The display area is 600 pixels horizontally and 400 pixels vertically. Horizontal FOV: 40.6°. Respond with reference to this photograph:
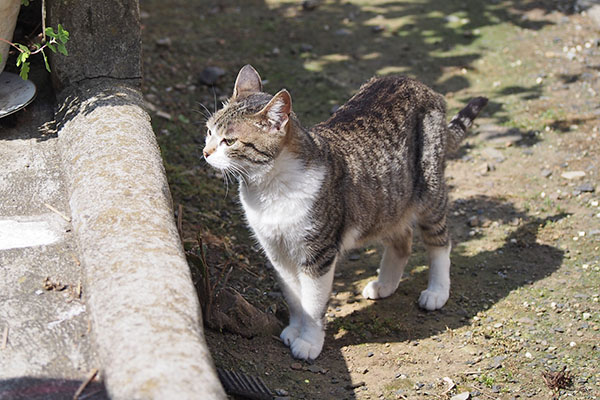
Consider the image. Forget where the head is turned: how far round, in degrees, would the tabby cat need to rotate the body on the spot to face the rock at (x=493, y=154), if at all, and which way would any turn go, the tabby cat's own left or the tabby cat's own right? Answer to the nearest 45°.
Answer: approximately 180°

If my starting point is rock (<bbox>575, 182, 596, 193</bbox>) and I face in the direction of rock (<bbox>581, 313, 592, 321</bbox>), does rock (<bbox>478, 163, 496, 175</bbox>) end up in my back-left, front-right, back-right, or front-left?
back-right

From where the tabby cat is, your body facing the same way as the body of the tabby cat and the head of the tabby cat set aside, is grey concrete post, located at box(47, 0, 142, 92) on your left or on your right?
on your right

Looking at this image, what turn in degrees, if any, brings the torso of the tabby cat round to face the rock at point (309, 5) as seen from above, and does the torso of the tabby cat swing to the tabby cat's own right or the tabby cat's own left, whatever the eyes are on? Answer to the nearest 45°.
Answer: approximately 135° to the tabby cat's own right

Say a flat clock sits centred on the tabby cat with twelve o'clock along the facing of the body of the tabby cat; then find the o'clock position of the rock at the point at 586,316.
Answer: The rock is roughly at 8 o'clock from the tabby cat.

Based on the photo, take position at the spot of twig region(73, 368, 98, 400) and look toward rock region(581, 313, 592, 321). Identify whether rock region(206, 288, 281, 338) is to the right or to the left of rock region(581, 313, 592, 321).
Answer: left

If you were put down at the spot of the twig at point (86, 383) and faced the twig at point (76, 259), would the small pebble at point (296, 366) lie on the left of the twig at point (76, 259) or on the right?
right

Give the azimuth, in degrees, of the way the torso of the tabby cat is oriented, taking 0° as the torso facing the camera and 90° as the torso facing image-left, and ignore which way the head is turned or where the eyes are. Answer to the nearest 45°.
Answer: approximately 45°

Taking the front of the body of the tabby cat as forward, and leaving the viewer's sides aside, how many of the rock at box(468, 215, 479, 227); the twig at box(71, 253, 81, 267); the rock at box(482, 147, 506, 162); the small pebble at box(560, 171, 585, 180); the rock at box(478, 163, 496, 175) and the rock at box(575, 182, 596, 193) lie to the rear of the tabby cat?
5

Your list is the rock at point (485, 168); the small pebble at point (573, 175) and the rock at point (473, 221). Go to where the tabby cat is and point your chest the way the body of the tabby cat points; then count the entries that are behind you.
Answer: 3

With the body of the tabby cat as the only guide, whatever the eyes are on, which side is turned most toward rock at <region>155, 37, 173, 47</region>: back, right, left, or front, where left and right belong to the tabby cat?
right

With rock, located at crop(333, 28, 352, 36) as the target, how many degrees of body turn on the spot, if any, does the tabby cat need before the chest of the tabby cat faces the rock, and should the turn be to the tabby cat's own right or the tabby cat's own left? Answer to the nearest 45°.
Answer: approximately 135° to the tabby cat's own right

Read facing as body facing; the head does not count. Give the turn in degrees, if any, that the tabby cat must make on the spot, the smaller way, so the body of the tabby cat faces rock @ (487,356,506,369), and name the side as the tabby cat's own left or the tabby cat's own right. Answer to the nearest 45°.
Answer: approximately 90° to the tabby cat's own left

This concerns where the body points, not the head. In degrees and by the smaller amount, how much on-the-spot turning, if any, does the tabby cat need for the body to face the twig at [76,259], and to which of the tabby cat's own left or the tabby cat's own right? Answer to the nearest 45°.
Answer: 0° — it already faces it

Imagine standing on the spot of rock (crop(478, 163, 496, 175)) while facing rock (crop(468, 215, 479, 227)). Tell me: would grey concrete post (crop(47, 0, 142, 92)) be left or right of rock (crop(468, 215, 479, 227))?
right
